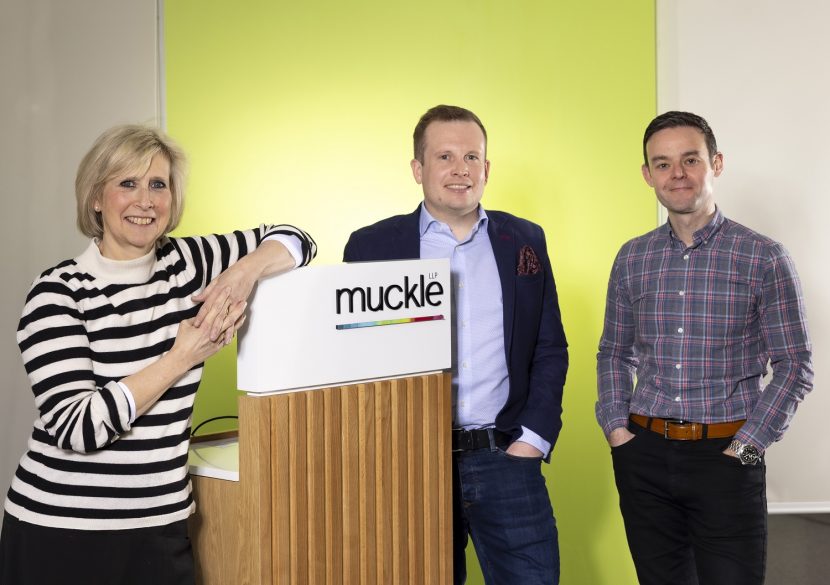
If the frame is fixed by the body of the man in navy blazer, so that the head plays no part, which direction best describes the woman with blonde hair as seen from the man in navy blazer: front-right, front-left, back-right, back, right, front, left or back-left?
front-right

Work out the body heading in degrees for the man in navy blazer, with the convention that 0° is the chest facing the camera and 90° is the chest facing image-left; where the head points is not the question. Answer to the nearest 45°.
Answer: approximately 0°

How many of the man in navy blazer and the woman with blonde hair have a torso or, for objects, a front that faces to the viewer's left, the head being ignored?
0

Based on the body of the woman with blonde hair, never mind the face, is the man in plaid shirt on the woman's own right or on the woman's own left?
on the woman's own left

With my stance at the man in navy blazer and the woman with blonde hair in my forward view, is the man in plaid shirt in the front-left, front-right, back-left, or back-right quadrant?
back-left

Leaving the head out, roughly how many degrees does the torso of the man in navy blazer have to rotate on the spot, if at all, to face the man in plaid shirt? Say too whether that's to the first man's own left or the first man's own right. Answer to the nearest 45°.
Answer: approximately 90° to the first man's own left

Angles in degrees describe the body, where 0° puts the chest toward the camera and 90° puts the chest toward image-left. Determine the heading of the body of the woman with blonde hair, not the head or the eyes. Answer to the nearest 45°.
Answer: approximately 315°
